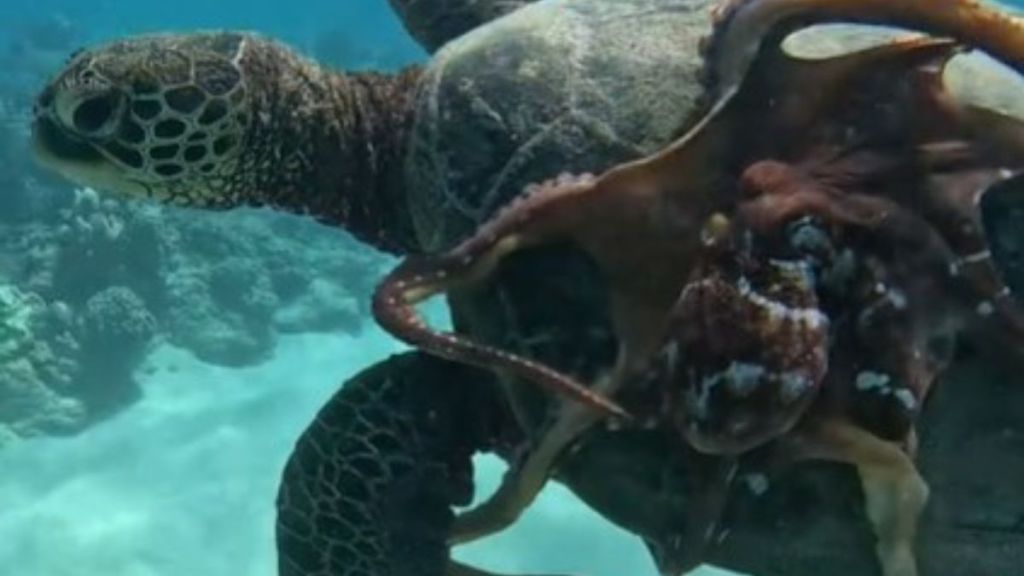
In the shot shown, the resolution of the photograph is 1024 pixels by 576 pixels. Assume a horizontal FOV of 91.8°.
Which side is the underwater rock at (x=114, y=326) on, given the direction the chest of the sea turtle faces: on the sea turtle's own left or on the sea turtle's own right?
on the sea turtle's own right

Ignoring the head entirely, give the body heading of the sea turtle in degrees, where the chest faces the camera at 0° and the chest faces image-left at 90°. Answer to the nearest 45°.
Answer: approximately 90°
